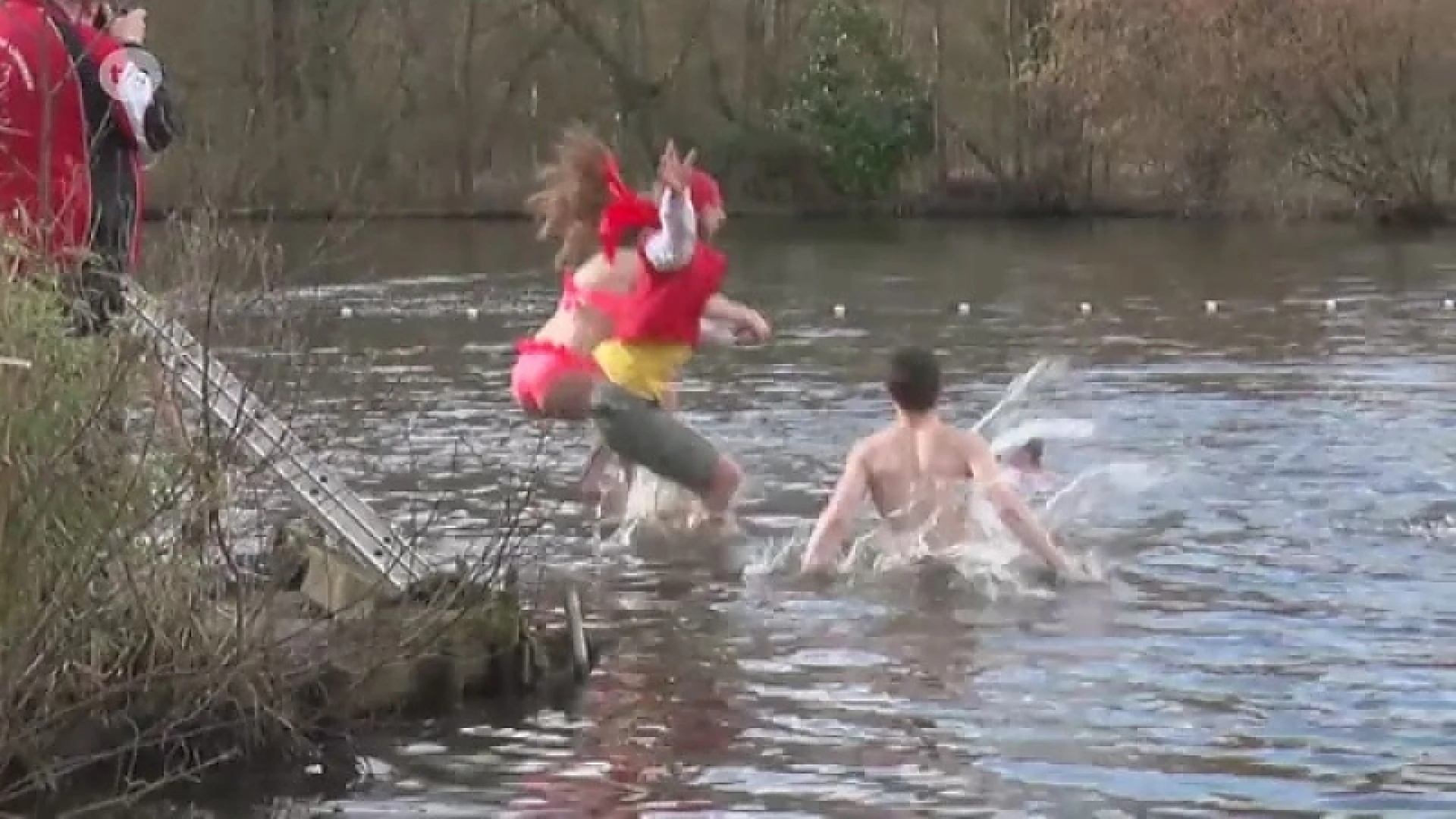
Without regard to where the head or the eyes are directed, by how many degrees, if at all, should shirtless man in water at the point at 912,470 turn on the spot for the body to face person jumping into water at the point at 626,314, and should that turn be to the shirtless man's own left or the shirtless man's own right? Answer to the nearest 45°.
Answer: approximately 90° to the shirtless man's own left

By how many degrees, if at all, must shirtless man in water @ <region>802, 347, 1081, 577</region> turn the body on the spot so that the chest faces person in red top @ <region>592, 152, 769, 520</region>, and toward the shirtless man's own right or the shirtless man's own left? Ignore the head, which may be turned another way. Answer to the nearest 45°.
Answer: approximately 90° to the shirtless man's own left

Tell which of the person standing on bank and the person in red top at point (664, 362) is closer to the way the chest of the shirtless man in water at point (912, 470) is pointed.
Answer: the person in red top

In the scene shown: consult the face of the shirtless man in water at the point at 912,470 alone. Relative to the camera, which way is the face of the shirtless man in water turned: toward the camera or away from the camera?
away from the camera

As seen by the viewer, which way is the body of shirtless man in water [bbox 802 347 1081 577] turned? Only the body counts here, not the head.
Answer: away from the camera

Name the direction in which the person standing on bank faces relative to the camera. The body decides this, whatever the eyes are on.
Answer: to the viewer's right

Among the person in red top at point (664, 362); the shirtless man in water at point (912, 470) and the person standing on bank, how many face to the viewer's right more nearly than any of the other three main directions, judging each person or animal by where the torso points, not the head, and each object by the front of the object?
2

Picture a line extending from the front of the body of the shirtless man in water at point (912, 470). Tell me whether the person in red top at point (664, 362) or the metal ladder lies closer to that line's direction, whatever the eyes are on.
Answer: the person in red top

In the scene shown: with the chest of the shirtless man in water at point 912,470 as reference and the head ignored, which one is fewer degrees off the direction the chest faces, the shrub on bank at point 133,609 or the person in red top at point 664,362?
the person in red top

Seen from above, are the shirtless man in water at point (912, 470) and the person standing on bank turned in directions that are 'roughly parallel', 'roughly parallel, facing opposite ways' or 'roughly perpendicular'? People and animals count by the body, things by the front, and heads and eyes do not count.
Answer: roughly perpendicular
